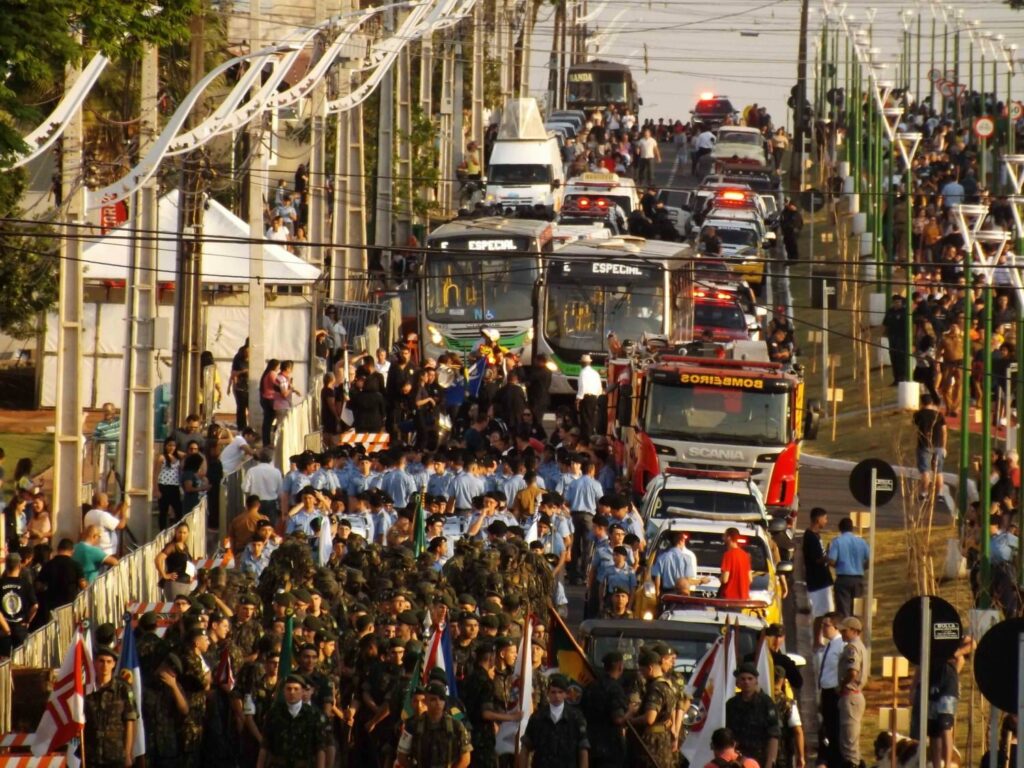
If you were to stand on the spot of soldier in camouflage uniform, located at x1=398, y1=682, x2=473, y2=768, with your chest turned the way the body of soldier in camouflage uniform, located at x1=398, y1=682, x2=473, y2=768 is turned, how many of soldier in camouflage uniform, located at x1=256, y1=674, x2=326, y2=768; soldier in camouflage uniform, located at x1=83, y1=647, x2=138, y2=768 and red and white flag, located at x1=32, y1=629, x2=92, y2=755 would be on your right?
3

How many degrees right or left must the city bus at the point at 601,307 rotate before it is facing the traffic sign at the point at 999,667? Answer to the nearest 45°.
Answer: approximately 45° to its left

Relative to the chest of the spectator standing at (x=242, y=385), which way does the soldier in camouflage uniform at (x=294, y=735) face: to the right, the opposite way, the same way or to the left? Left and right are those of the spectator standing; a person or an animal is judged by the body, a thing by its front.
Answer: to the right

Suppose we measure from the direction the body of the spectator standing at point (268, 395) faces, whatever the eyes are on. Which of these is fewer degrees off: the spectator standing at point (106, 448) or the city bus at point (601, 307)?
the city bus

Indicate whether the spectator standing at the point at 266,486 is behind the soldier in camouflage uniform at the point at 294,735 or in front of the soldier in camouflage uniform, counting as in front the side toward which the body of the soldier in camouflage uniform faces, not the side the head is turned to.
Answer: behind

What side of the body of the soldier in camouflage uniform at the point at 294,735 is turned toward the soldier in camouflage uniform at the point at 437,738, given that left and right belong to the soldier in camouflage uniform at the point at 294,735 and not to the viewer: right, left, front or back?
left

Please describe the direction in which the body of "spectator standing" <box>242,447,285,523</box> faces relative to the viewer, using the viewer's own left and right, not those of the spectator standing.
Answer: facing away from the viewer

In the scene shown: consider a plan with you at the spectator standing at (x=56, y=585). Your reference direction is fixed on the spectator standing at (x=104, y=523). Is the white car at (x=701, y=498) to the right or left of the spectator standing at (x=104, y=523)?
right

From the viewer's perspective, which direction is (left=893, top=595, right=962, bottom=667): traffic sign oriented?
away from the camera

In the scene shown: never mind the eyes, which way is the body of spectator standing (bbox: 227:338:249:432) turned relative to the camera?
to the viewer's right
